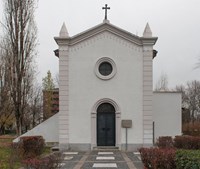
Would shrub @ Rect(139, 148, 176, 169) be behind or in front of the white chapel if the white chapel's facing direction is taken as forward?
in front

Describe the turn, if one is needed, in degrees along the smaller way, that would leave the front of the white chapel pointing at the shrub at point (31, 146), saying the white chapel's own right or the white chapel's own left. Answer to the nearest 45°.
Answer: approximately 45° to the white chapel's own right

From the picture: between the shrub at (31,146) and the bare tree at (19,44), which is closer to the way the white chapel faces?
the shrub

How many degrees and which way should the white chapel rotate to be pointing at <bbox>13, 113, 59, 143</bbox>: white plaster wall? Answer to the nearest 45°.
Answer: approximately 135° to its right

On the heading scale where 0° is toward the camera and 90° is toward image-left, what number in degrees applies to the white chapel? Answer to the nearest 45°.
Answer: approximately 0°

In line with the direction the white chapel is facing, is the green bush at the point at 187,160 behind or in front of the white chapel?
in front

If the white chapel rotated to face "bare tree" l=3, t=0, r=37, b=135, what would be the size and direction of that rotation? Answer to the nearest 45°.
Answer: approximately 135° to its right

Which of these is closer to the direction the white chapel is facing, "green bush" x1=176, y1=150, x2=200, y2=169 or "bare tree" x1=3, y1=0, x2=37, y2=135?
the green bush

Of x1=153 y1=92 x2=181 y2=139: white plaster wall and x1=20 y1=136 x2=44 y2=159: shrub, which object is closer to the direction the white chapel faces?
the shrub

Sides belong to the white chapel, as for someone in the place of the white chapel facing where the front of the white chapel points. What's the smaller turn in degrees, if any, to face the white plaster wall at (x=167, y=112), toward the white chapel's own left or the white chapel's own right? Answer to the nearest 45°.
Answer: approximately 135° to the white chapel's own left

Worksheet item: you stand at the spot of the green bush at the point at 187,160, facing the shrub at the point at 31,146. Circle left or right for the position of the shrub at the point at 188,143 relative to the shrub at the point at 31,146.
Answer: right
